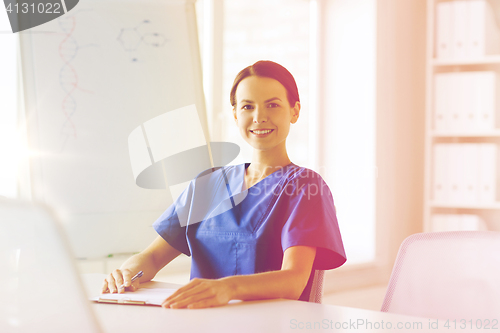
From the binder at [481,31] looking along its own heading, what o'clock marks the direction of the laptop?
The laptop is roughly at 12 o'clock from the binder.

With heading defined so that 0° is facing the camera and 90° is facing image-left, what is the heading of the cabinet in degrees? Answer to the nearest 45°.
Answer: approximately 0°

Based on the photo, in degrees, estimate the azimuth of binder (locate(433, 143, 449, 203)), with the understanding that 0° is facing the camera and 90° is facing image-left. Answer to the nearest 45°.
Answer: approximately 0°

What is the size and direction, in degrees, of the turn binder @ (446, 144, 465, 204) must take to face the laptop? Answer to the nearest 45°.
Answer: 0° — it already faces it
